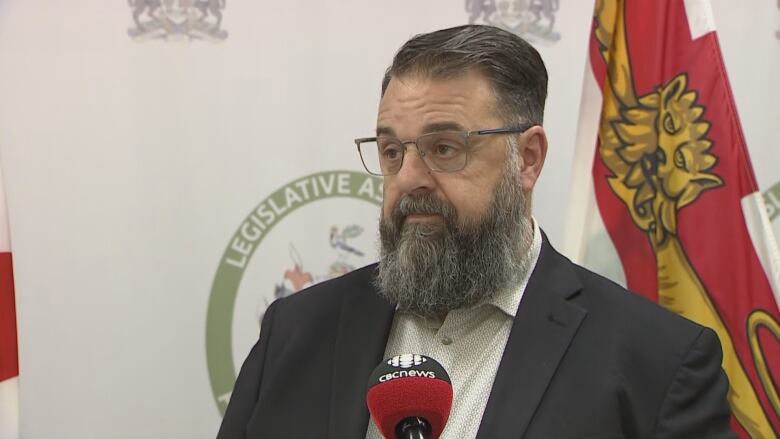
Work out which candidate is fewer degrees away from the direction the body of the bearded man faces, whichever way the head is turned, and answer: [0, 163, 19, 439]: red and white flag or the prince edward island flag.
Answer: the red and white flag

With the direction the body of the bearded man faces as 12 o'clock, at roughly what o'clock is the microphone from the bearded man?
The microphone is roughly at 11 o'clock from the bearded man.

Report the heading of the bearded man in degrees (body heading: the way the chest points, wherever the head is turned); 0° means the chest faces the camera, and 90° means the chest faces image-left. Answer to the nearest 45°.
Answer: approximately 45°

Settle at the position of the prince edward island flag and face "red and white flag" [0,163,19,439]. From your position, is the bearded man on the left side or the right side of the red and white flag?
left

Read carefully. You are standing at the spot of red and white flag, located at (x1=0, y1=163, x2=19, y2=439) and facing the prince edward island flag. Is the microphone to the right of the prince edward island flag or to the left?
right

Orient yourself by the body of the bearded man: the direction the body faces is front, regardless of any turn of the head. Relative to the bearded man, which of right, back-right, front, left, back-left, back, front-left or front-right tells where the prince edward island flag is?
back

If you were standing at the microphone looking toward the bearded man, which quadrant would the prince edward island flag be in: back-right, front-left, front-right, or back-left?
front-right

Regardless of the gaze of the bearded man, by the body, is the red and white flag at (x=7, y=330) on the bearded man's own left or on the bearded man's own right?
on the bearded man's own right
